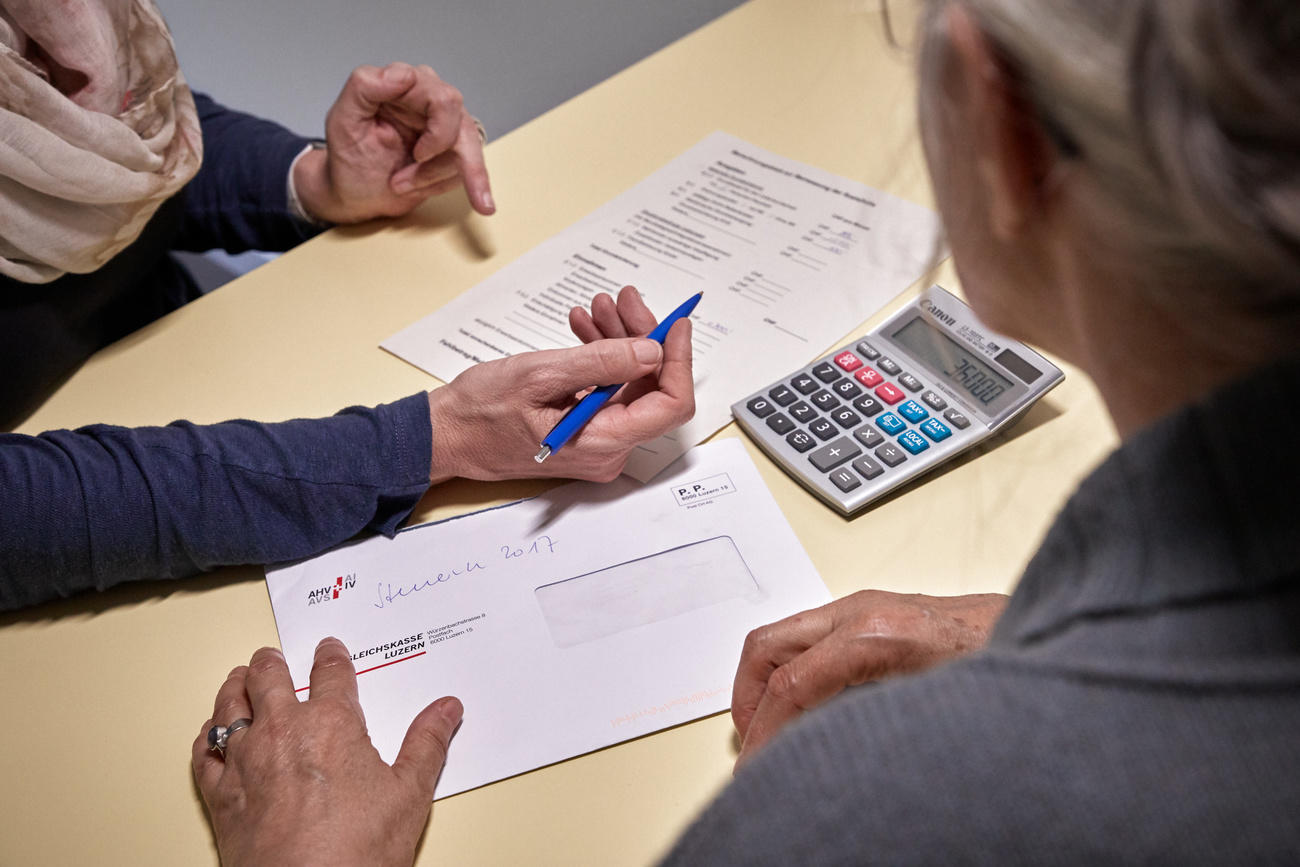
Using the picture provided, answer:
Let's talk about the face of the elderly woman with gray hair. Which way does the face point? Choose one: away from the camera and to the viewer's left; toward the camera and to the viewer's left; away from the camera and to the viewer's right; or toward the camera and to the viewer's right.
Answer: away from the camera and to the viewer's left

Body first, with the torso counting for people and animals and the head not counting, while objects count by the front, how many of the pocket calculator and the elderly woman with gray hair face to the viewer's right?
0

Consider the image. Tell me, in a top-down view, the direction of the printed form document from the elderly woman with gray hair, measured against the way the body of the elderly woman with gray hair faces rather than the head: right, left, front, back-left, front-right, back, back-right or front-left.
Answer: front-right

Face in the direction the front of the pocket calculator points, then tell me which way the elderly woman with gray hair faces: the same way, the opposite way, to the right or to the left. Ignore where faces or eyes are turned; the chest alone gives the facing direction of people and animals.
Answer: to the right

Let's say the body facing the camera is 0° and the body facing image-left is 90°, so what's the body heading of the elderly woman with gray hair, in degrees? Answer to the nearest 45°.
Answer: approximately 135°

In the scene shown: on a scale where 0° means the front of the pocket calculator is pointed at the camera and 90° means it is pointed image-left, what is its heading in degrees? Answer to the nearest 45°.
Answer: approximately 45°
